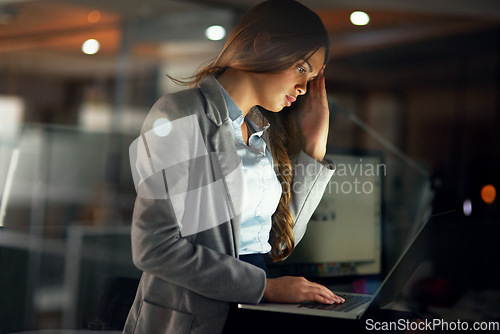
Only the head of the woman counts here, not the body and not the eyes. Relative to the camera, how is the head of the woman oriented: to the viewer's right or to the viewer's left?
to the viewer's right

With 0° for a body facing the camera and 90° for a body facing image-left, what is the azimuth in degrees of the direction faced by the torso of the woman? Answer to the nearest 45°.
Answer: approximately 315°

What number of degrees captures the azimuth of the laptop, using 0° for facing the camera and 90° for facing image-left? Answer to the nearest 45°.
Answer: approximately 90°
